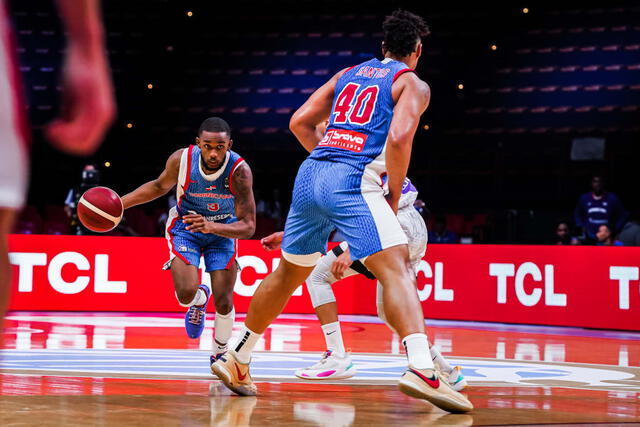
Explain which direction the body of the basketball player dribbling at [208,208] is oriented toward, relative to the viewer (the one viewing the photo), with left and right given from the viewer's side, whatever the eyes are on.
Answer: facing the viewer

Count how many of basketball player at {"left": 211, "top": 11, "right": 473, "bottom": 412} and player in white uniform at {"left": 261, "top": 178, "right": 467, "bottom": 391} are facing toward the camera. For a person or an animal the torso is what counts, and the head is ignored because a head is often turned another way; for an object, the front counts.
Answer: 0

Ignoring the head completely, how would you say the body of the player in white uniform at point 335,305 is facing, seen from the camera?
to the viewer's left

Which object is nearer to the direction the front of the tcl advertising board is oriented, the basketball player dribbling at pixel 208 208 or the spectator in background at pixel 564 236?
the basketball player dribbling

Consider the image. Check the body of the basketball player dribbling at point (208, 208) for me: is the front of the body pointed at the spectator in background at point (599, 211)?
no

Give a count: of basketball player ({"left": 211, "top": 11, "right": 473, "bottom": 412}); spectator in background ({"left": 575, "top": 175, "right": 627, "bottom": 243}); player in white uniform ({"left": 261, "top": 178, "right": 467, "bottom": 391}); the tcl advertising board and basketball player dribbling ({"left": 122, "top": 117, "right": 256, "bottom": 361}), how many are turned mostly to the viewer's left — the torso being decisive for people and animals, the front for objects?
1

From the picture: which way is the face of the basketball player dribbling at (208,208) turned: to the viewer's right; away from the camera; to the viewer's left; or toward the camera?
toward the camera

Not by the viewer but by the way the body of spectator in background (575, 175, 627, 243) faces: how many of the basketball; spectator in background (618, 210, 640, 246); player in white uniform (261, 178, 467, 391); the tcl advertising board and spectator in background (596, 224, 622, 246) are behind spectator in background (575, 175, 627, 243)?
0

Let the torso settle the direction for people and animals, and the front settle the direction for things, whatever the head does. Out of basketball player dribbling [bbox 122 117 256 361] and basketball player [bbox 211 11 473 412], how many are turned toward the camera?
1

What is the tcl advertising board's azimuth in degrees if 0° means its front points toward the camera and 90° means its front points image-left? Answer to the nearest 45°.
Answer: approximately 0°

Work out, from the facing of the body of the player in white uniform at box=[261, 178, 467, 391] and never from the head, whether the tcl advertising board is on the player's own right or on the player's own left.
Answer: on the player's own right

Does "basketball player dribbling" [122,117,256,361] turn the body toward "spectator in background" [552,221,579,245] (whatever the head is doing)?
no

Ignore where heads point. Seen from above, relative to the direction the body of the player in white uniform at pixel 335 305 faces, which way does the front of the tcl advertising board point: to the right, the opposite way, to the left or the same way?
to the left

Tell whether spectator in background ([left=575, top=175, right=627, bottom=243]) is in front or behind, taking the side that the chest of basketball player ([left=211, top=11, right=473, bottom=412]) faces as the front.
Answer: in front
